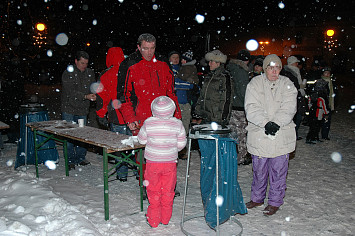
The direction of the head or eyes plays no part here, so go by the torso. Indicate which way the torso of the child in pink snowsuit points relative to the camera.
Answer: away from the camera

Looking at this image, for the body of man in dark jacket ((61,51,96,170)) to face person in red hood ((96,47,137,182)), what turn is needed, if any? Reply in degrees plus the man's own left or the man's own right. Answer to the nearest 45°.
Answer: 0° — they already face them

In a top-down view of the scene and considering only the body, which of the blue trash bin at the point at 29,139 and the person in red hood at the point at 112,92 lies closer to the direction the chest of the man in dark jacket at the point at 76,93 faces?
the person in red hood

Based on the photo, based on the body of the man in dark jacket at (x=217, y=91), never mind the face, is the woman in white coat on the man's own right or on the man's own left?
on the man's own left

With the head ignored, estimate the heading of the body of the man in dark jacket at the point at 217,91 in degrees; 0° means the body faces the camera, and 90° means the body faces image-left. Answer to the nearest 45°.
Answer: approximately 45°

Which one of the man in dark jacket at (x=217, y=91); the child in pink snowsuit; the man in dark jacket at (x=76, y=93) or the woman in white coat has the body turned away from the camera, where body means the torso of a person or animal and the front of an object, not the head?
the child in pink snowsuit

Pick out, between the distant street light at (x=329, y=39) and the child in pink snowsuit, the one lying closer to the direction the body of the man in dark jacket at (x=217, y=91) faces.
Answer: the child in pink snowsuit

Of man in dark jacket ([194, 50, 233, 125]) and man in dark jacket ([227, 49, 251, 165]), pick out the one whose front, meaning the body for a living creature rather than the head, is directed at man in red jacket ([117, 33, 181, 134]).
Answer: man in dark jacket ([194, 50, 233, 125])
